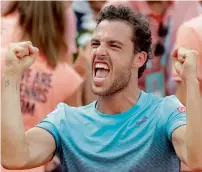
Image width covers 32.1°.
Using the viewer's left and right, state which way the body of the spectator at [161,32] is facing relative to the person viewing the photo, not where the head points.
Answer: facing the viewer

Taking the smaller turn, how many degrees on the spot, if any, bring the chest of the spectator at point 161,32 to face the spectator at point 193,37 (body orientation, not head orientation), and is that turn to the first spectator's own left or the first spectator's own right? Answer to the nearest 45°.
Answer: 0° — they already face them

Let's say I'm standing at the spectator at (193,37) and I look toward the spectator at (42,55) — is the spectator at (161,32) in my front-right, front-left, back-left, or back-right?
front-right

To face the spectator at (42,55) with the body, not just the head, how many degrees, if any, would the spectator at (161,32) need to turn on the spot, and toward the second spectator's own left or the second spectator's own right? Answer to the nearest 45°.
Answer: approximately 45° to the second spectator's own right

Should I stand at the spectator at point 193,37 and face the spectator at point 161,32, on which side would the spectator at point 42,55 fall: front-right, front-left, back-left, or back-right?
front-left
